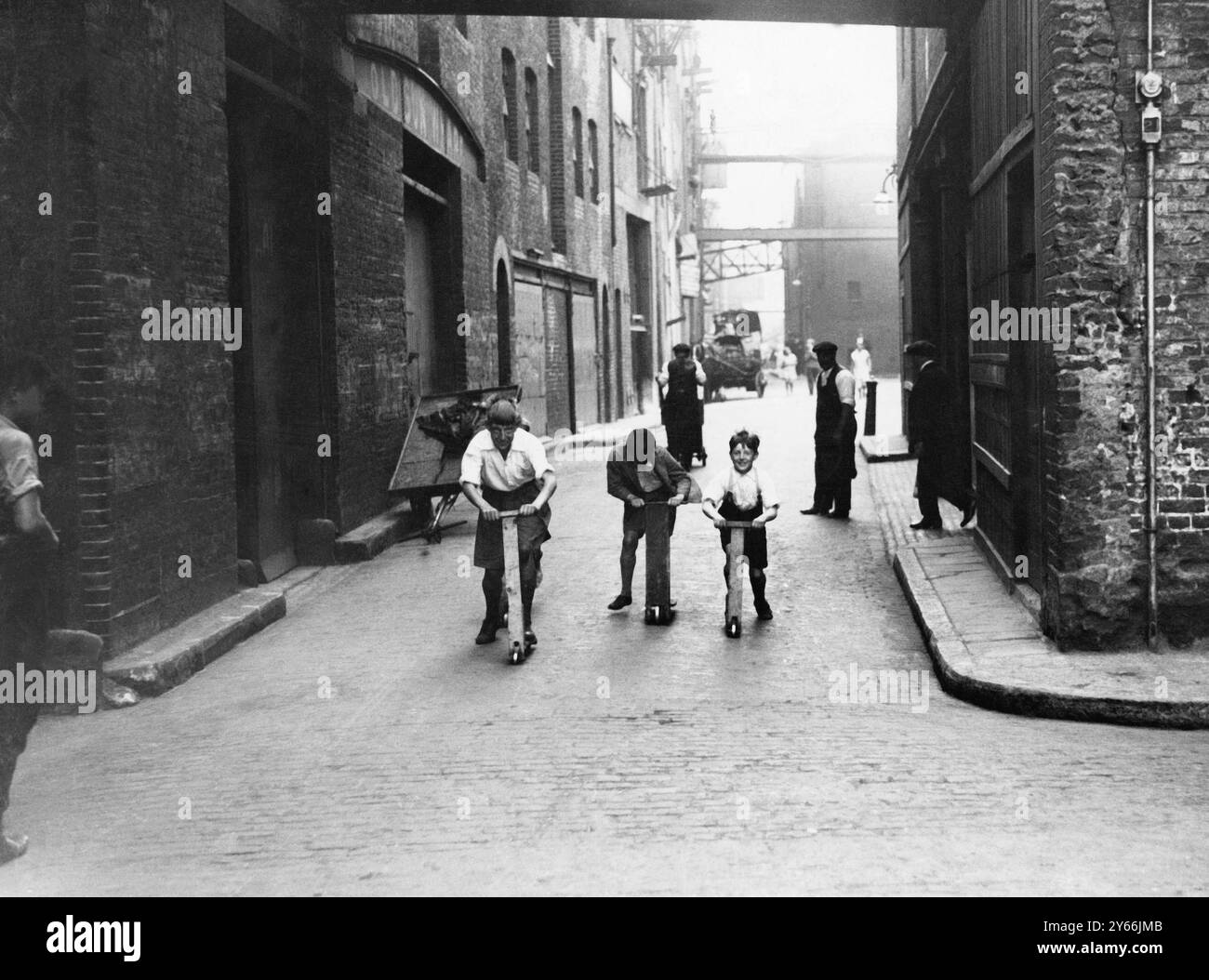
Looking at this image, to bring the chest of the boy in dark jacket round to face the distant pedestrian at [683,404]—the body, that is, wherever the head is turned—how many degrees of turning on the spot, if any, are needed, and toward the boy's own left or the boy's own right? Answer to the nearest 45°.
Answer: approximately 180°

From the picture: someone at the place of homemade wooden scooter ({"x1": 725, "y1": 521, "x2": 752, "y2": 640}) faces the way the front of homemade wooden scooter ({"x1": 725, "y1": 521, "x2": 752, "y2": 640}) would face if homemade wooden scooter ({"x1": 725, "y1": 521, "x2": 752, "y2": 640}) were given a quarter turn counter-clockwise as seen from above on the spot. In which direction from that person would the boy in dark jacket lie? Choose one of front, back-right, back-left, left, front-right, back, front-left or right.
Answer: back-left

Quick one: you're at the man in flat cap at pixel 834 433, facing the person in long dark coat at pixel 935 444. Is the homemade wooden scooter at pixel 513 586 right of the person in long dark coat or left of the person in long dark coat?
right

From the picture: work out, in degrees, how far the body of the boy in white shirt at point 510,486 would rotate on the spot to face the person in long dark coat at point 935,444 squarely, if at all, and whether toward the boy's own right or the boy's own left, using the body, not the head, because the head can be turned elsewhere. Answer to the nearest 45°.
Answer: approximately 135° to the boy's own left

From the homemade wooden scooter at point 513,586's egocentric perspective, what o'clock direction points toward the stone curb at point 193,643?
The stone curb is roughly at 3 o'clock from the homemade wooden scooter.

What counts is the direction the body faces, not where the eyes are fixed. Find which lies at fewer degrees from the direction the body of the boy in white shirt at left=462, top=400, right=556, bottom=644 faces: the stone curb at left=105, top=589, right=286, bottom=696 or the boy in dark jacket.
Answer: the stone curb

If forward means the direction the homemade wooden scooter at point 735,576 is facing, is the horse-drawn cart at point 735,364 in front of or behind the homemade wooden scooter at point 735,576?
behind

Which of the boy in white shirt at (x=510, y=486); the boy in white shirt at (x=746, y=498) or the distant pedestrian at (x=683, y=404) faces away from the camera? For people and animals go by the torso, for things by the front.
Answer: the distant pedestrian

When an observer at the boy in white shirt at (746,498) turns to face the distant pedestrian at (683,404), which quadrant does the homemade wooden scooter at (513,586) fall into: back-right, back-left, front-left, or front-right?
back-left

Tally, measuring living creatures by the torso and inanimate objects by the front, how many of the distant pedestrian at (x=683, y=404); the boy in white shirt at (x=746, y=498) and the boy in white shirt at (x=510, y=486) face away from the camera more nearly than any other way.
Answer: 1

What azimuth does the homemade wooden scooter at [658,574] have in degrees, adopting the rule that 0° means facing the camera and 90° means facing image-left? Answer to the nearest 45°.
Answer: approximately 0°

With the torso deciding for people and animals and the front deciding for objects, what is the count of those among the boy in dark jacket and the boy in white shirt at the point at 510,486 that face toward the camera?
2

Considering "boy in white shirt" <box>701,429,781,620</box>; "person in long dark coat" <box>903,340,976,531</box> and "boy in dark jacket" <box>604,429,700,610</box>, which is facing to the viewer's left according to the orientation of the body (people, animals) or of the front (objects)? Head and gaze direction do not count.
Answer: the person in long dark coat

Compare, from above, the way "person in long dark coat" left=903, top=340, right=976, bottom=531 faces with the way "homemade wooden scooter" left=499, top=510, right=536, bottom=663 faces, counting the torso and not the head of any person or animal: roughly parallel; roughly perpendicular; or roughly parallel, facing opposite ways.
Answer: roughly perpendicular

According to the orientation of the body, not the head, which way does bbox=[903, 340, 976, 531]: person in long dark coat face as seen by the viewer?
to the viewer's left
